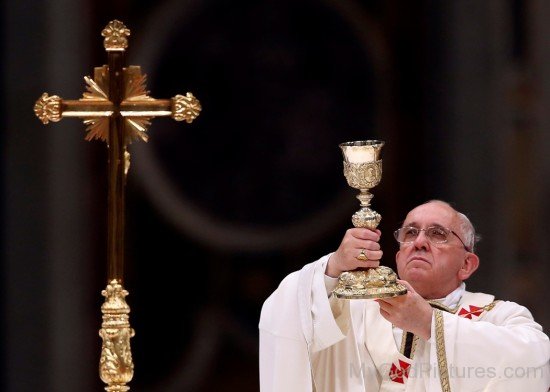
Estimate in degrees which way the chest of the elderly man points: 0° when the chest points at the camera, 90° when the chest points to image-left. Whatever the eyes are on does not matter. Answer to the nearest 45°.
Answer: approximately 45°

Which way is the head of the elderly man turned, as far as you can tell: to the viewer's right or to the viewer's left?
to the viewer's left
